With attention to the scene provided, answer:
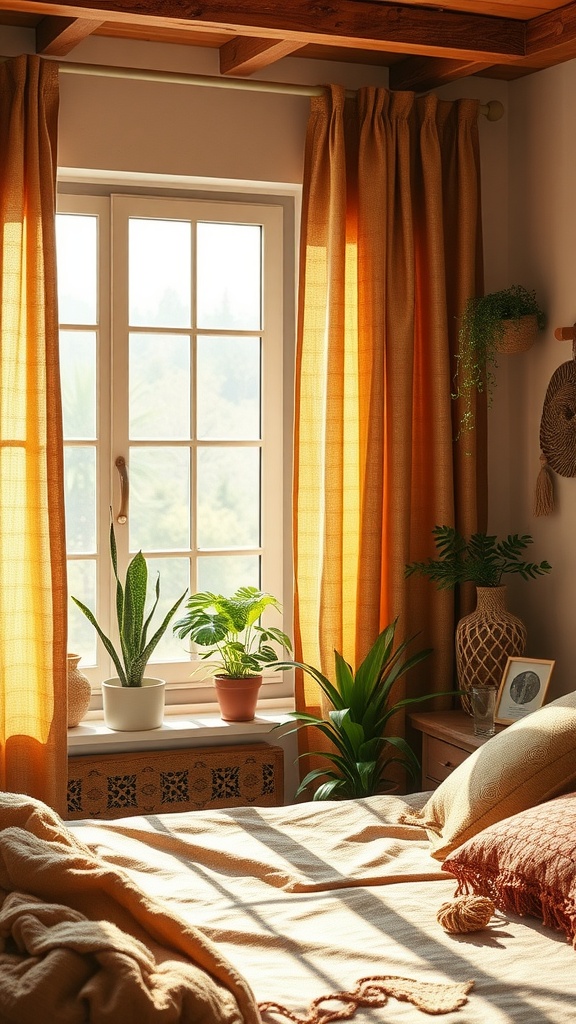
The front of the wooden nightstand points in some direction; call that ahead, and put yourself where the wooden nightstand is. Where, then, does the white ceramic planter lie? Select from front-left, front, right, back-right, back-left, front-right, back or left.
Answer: front-right

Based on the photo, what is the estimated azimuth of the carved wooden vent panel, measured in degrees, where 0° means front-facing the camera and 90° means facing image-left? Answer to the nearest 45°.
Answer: approximately 0°

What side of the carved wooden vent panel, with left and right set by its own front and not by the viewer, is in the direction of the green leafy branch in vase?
left

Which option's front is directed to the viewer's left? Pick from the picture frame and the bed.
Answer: the bed

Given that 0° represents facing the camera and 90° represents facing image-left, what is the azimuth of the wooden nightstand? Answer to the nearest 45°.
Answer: approximately 45°

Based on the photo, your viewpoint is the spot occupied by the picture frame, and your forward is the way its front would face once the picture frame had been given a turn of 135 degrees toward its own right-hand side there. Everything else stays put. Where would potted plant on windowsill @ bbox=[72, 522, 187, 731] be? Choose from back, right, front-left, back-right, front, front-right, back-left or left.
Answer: front-left

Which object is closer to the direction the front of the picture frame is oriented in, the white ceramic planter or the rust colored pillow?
the rust colored pillow

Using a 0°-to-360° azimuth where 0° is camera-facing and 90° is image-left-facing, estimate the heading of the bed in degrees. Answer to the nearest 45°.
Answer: approximately 90°

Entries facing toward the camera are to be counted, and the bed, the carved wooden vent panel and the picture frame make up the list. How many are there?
2

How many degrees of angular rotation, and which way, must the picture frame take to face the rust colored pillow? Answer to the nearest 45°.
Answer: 0° — it already faces it
